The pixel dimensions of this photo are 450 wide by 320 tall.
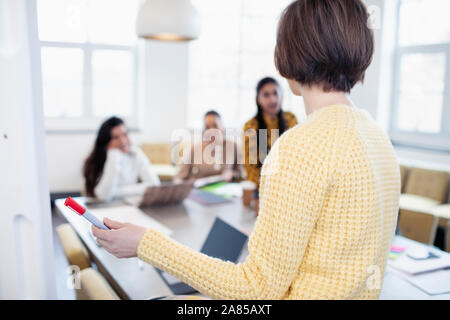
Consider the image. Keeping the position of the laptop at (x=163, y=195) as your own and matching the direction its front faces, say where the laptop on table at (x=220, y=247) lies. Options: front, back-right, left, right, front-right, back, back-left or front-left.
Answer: back-left

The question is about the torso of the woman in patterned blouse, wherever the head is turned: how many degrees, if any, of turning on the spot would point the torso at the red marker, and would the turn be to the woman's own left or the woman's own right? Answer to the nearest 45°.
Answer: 0° — they already face it

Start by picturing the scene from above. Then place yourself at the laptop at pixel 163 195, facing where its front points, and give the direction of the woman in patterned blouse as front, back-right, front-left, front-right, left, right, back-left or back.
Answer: right

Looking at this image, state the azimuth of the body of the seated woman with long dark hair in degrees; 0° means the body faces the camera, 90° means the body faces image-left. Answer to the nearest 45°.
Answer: approximately 315°

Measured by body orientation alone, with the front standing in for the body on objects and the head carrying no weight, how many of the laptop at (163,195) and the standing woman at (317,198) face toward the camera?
0

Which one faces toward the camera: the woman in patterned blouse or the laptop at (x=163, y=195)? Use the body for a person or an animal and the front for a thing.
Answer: the woman in patterned blouse

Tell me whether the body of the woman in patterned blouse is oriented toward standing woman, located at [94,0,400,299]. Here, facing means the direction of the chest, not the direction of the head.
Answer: yes

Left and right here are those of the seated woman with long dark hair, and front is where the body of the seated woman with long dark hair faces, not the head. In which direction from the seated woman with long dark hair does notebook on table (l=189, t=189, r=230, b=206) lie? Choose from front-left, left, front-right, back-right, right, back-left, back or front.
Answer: front

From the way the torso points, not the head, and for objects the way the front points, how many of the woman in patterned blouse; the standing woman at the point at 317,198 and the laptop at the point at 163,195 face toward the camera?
1

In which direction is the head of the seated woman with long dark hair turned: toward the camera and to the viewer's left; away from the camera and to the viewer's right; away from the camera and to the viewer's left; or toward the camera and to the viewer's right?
toward the camera and to the viewer's right

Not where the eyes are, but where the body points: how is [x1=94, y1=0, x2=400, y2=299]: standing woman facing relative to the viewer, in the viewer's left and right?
facing away from the viewer and to the left of the viewer

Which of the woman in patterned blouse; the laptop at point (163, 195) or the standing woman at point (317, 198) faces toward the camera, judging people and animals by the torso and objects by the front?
the woman in patterned blouse

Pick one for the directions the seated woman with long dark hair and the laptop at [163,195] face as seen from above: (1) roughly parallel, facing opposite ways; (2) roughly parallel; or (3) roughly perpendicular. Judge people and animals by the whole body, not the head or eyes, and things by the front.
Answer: roughly parallel, facing opposite ways

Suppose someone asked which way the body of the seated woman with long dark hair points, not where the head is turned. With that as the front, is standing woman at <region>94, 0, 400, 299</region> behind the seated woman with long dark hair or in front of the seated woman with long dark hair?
in front

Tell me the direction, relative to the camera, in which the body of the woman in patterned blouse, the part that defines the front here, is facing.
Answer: toward the camera

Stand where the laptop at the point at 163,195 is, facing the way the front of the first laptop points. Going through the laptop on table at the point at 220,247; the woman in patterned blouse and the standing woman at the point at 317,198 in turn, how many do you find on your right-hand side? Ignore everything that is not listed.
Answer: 1

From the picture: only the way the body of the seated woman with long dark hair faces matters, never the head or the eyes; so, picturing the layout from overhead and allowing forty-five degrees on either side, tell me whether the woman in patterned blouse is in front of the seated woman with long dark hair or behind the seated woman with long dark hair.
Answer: in front
